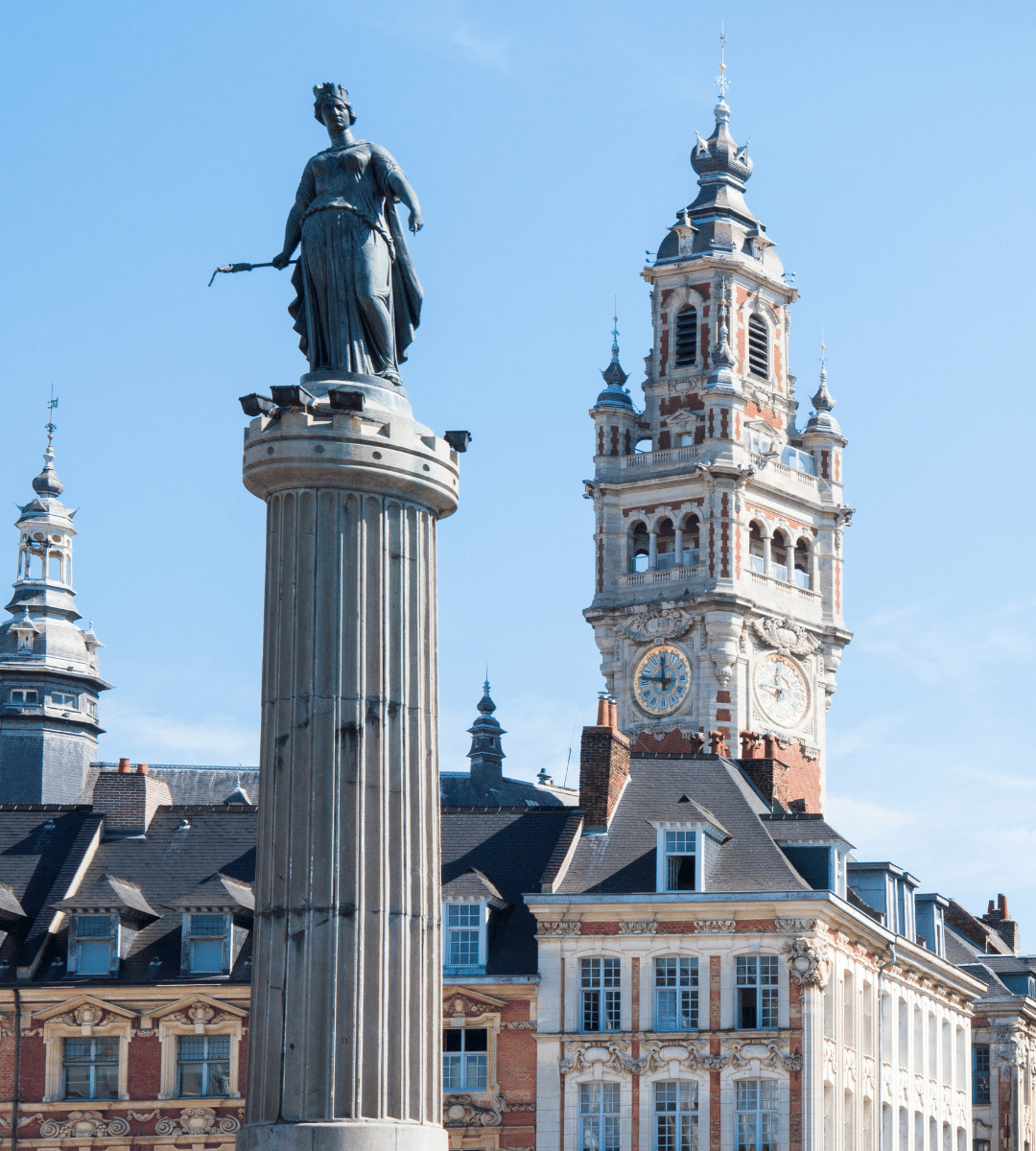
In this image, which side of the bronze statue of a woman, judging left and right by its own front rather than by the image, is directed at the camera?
front
